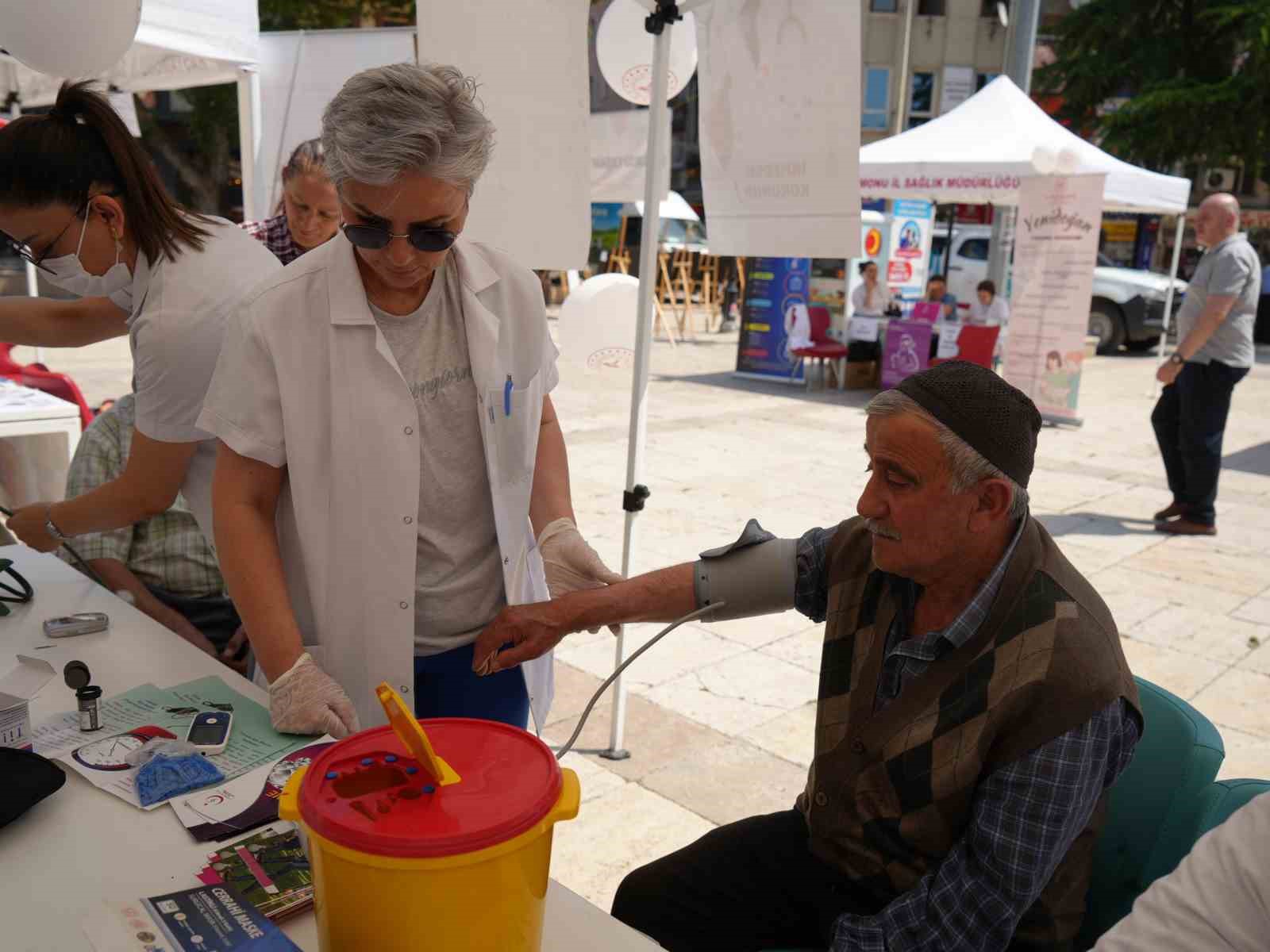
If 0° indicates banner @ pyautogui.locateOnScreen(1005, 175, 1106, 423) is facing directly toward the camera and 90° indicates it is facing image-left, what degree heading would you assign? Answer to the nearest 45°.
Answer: approximately 0°

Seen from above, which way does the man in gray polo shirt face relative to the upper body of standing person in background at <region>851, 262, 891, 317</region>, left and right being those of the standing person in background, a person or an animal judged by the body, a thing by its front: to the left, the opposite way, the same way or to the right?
to the right

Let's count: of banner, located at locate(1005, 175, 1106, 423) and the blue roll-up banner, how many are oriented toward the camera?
2

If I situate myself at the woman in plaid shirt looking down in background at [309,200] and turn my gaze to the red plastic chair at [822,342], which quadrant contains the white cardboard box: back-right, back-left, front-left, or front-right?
back-right

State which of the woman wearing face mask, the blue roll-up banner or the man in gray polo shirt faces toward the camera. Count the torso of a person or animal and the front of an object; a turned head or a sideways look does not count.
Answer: the blue roll-up banner

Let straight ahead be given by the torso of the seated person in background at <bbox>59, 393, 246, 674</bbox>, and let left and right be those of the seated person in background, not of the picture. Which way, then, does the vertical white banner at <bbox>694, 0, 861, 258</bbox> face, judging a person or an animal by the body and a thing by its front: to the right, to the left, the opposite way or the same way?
to the left

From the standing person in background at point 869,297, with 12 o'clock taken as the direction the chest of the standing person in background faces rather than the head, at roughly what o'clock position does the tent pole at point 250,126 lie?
The tent pole is roughly at 1 o'clock from the standing person in background.

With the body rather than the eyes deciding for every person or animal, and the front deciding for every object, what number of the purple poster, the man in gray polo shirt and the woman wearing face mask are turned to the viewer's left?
2

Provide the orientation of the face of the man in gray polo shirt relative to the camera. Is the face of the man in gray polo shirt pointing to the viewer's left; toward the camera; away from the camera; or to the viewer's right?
to the viewer's left

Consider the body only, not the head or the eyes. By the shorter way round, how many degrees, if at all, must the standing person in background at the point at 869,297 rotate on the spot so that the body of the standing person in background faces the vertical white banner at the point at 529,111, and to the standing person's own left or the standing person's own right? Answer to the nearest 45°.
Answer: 0° — they already face it

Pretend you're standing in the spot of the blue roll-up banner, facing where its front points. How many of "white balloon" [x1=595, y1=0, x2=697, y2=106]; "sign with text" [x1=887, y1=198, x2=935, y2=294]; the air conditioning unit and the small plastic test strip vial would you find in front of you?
2
